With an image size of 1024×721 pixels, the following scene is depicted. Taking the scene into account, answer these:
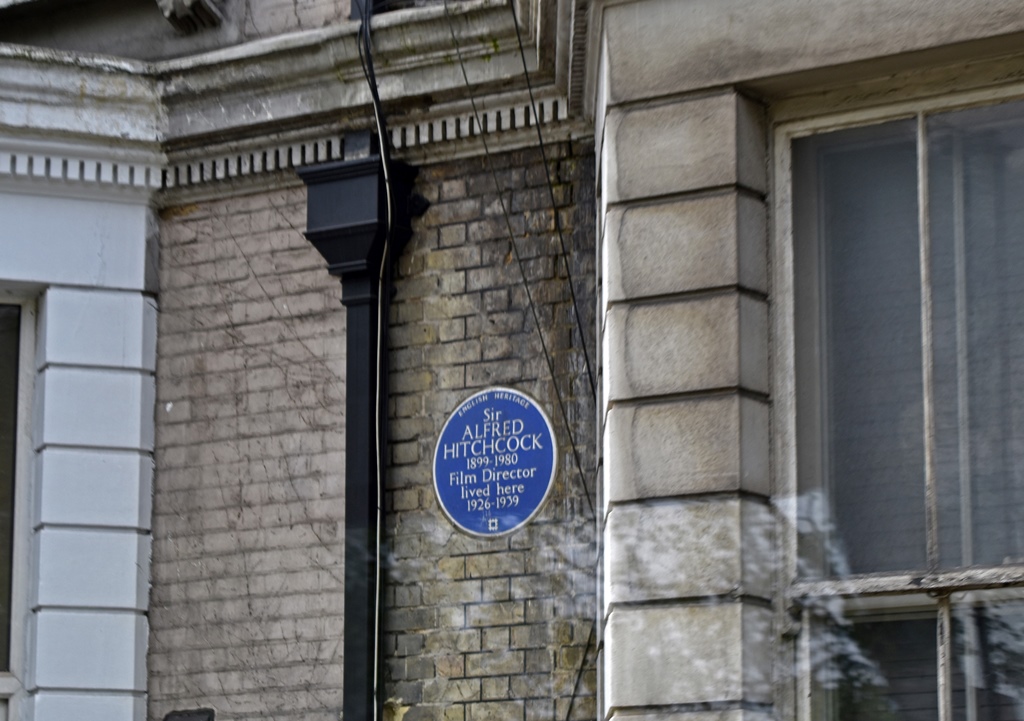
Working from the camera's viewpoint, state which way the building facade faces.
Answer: facing the viewer and to the left of the viewer

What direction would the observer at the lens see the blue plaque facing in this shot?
facing the viewer and to the left of the viewer
